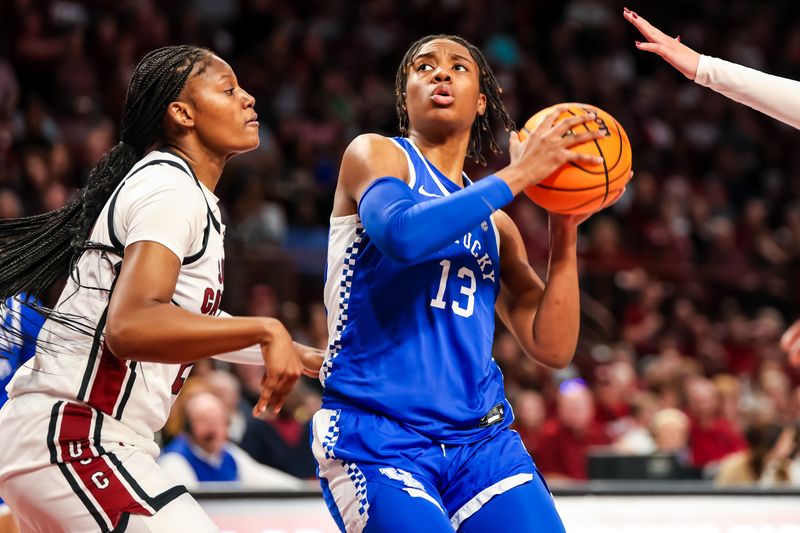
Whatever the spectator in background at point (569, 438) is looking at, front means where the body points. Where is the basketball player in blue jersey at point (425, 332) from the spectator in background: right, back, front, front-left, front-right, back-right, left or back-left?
front

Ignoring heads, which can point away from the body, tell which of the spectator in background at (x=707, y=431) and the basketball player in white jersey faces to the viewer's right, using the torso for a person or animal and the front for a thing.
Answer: the basketball player in white jersey

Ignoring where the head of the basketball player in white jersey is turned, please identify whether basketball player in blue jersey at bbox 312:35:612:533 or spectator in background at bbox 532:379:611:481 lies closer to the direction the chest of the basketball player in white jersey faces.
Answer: the basketball player in blue jersey

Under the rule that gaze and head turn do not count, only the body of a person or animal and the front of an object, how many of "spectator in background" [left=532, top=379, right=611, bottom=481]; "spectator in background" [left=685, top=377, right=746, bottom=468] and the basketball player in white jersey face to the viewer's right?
1

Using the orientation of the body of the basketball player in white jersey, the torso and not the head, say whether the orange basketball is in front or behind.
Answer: in front

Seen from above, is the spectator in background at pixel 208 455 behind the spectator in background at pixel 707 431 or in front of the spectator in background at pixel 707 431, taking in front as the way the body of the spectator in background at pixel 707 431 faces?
in front

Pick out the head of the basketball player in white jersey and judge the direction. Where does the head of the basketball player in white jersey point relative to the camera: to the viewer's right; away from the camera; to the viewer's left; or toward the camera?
to the viewer's right

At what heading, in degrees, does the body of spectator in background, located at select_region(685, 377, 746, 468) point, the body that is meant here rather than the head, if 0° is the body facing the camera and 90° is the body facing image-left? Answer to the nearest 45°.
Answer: approximately 0°

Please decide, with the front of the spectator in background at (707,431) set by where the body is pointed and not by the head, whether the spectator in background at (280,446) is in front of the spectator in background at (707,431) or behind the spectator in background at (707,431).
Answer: in front

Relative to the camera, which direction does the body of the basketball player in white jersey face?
to the viewer's right

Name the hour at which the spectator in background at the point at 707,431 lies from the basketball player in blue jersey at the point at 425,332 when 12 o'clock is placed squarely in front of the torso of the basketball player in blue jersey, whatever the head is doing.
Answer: The spectator in background is roughly at 8 o'clock from the basketball player in blue jersey.

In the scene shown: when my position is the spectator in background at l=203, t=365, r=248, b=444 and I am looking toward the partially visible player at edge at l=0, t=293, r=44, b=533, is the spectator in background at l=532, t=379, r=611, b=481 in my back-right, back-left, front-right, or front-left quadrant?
front-left

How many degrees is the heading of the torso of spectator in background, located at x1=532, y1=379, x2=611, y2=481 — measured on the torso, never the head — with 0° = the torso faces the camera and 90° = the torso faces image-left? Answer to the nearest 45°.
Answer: approximately 0°
